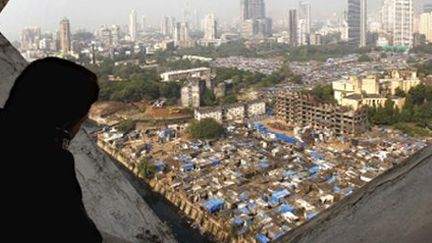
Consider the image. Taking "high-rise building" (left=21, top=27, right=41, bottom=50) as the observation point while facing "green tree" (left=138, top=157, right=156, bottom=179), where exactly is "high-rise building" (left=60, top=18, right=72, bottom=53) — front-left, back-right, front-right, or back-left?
front-left

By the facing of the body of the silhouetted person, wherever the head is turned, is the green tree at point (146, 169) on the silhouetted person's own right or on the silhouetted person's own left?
on the silhouetted person's own left

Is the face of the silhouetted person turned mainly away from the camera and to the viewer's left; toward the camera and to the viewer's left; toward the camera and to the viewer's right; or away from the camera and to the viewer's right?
away from the camera and to the viewer's right

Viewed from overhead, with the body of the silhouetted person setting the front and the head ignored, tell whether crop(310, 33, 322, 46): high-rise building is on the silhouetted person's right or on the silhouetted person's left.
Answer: on the silhouetted person's left

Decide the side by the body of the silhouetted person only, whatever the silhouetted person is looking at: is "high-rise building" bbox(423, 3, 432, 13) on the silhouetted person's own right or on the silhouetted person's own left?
on the silhouetted person's own left

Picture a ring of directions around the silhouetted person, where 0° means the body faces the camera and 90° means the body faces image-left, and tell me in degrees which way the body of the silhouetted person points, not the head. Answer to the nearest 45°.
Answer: approximately 270°
